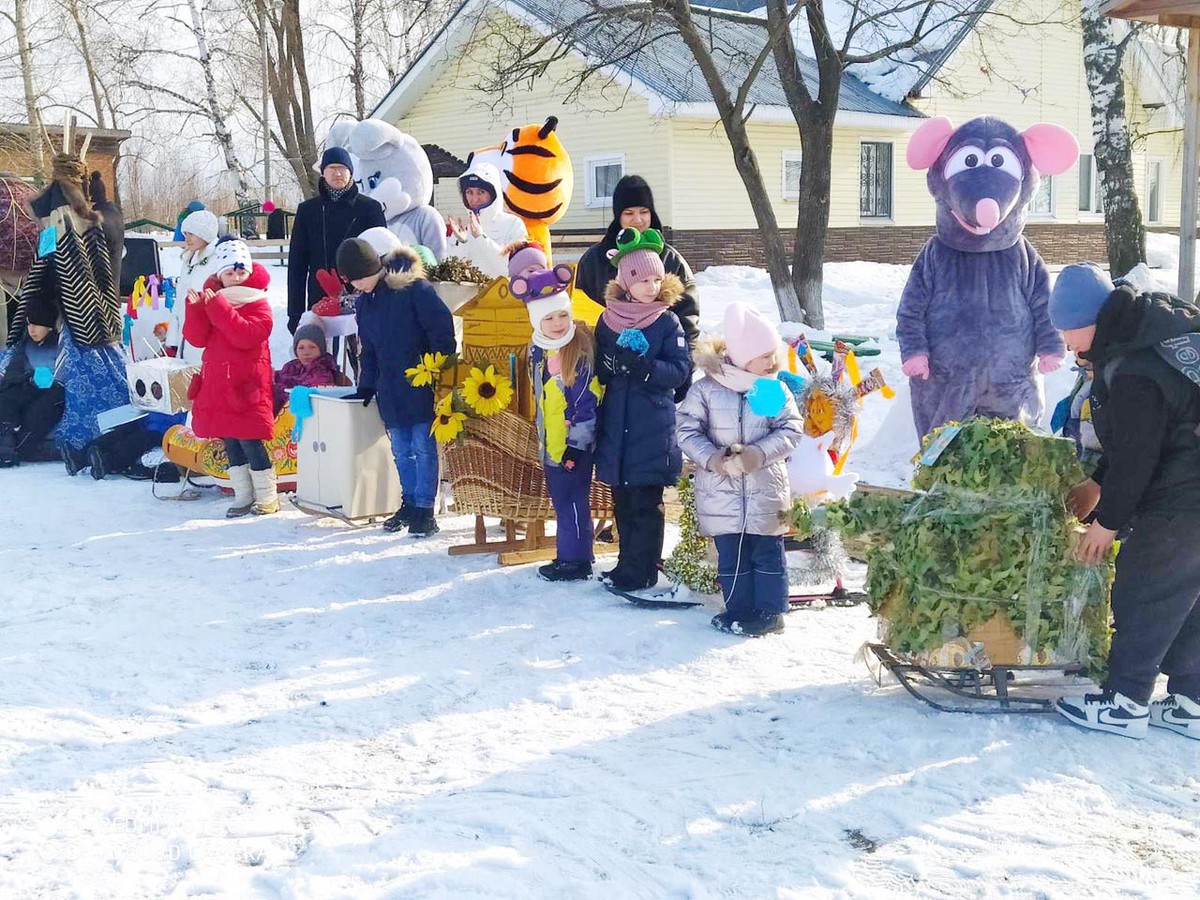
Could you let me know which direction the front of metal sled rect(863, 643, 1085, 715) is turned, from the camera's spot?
facing to the left of the viewer

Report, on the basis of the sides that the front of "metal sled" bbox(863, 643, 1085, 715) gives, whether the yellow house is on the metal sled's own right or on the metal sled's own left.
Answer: on the metal sled's own right

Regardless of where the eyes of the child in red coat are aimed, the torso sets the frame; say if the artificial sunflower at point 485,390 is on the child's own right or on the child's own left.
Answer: on the child's own left

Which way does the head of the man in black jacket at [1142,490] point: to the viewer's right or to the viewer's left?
to the viewer's left
